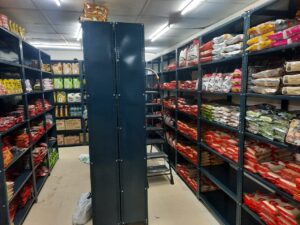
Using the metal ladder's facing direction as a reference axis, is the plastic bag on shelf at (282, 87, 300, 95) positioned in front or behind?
in front

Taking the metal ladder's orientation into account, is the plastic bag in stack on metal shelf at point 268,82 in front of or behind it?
in front

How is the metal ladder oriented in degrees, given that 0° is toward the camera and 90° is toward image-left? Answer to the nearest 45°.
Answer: approximately 0°
